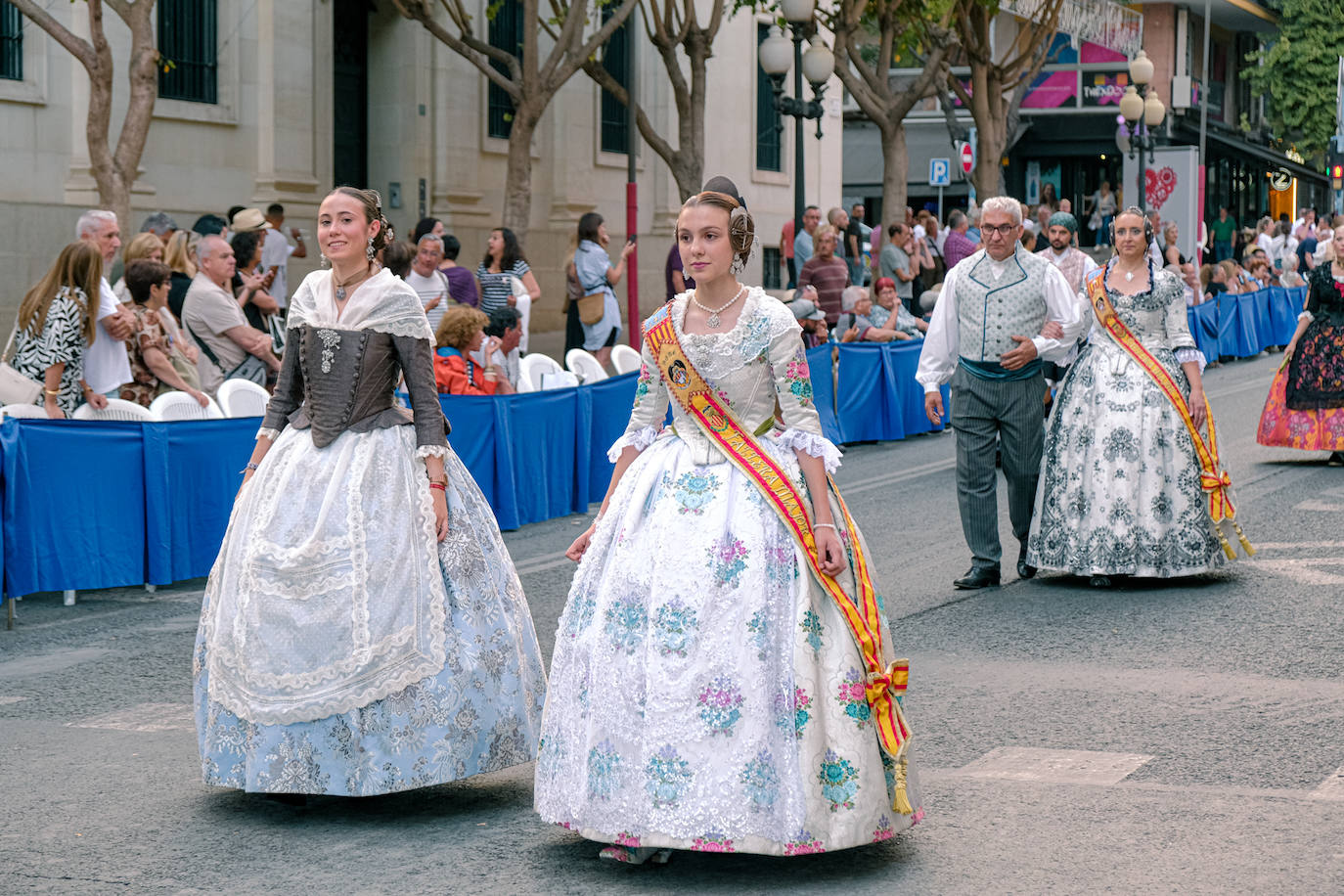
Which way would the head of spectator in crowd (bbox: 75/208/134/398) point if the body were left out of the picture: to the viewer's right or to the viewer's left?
to the viewer's right

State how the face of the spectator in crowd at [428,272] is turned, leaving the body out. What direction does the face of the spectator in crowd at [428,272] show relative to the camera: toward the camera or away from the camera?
toward the camera

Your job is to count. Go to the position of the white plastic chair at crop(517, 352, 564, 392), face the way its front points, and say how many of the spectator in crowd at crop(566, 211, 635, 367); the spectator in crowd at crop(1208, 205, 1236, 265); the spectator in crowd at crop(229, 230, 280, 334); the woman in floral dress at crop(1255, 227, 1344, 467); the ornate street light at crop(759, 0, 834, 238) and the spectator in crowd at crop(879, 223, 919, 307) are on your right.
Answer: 1

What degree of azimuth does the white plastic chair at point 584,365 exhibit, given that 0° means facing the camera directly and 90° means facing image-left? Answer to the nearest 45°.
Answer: approximately 315°

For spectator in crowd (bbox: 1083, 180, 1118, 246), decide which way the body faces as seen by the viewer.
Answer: toward the camera

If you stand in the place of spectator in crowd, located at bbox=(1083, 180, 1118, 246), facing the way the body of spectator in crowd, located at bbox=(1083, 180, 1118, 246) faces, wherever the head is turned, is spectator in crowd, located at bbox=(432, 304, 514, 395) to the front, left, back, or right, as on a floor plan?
front

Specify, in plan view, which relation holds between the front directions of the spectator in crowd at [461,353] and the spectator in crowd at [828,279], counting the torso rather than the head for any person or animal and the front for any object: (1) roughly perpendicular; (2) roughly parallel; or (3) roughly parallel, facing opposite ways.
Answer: roughly perpendicular

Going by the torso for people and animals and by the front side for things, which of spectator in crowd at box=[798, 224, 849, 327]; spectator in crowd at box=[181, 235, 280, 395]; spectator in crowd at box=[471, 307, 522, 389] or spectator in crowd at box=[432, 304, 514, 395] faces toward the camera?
spectator in crowd at box=[798, 224, 849, 327]

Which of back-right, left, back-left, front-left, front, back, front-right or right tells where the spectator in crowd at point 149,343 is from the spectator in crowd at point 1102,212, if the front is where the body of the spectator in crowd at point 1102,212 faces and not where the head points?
front

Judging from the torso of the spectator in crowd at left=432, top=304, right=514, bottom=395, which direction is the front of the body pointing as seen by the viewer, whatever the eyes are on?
to the viewer's right

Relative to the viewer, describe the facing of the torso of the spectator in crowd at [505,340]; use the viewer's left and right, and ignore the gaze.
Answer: facing to the right of the viewer

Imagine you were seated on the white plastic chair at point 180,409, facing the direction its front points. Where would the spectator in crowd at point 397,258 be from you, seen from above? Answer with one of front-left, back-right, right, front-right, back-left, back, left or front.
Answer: left

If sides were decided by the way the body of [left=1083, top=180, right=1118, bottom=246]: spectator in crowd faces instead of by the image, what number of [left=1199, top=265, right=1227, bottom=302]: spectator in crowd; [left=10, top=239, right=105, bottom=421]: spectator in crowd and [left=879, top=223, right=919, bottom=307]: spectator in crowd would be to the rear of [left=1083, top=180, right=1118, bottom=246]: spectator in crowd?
0

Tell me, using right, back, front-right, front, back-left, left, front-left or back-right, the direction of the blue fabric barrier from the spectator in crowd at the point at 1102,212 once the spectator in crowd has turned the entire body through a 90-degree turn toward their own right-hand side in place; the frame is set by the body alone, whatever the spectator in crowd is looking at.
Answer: left
